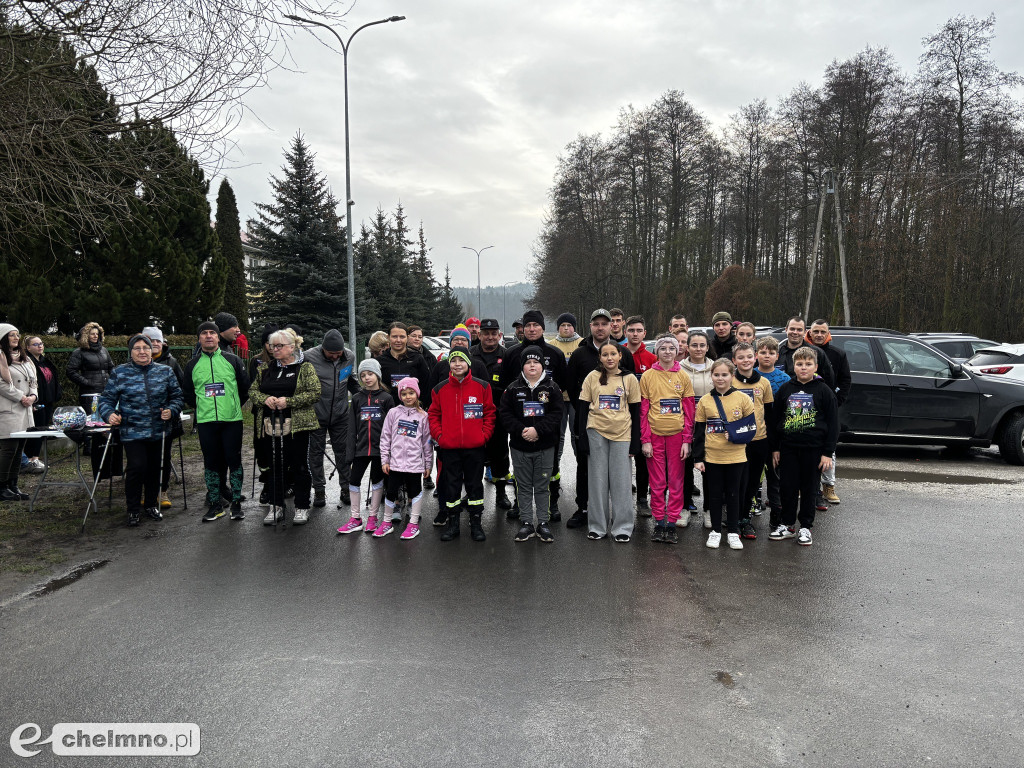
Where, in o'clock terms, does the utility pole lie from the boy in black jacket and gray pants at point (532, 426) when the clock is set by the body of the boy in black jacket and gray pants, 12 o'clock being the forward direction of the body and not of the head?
The utility pole is roughly at 7 o'clock from the boy in black jacket and gray pants.

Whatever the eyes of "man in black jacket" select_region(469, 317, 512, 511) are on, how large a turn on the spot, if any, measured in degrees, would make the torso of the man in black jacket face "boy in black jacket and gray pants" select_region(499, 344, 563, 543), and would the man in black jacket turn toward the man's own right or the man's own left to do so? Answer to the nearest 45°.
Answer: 0° — they already face them

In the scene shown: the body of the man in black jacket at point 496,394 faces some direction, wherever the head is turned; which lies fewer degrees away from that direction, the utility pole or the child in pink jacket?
the child in pink jacket

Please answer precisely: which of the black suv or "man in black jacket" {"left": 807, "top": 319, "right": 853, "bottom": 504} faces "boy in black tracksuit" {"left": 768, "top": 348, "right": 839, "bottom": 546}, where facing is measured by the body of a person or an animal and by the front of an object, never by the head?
the man in black jacket

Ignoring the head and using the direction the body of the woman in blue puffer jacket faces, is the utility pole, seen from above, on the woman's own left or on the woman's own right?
on the woman's own left

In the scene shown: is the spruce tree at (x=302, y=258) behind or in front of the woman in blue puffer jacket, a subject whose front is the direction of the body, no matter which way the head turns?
behind

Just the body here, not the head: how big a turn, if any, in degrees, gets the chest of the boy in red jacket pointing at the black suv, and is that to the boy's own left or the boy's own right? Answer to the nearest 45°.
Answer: approximately 135° to the boy's own left

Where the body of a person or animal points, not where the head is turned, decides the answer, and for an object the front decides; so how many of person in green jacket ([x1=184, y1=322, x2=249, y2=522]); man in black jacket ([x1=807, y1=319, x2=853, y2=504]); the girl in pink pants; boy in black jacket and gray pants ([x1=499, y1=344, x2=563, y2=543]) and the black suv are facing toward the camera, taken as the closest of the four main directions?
4
